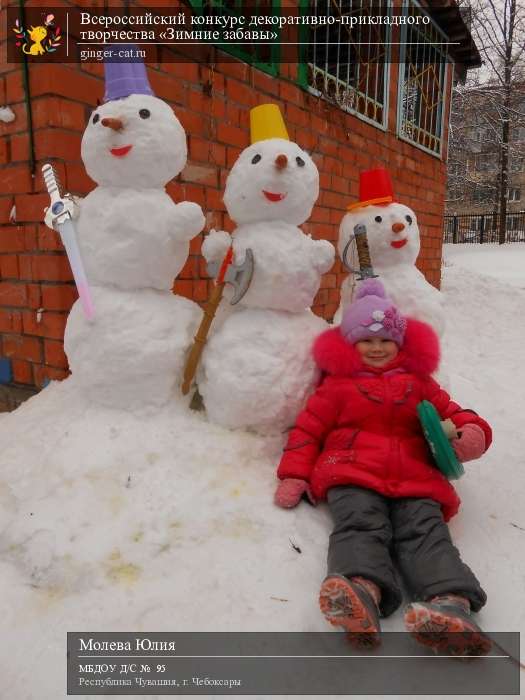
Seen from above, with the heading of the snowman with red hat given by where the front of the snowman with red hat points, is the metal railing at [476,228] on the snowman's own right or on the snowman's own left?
on the snowman's own left

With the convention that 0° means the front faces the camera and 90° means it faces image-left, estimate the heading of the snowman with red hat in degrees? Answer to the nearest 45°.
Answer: approximately 315°

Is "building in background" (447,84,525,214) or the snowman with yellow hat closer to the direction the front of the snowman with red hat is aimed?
the snowman with yellow hat

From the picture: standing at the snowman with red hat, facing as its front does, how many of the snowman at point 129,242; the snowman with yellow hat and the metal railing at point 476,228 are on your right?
2

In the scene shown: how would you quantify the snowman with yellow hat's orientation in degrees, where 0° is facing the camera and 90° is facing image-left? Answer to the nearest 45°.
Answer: approximately 0°

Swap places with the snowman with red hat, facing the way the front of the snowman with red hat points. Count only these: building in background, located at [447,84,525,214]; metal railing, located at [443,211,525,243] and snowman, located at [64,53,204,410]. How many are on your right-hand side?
1

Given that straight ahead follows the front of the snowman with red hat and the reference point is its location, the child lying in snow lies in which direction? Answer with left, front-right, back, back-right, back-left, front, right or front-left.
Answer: front-right
